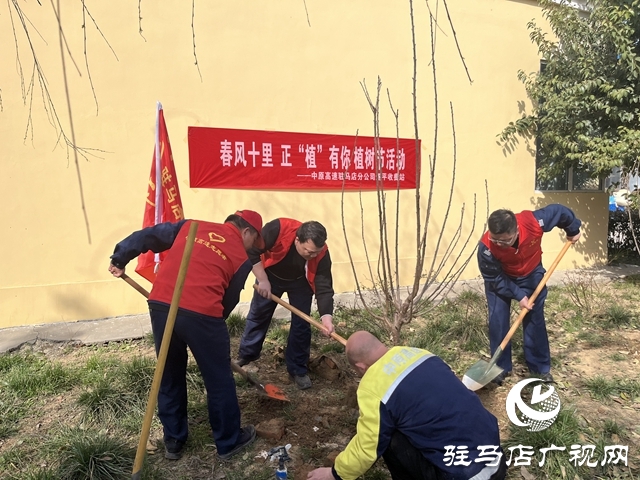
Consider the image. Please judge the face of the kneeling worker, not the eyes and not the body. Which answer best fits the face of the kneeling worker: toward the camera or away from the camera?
away from the camera

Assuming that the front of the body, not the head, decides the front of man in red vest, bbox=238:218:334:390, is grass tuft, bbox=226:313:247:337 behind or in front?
behind

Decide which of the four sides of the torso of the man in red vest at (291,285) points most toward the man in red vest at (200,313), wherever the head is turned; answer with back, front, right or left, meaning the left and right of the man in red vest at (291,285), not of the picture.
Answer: right

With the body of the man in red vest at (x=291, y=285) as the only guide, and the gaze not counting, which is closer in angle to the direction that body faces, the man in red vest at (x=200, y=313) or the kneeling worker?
the kneeling worker

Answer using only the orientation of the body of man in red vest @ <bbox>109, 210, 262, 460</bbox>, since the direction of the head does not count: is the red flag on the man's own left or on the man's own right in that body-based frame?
on the man's own left

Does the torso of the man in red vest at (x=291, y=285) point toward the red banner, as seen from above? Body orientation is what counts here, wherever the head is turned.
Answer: no

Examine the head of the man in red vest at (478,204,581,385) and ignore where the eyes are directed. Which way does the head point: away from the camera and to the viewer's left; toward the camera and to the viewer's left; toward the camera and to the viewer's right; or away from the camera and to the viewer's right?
toward the camera and to the viewer's left

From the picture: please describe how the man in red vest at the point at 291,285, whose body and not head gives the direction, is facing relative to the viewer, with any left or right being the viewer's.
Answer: facing the viewer and to the right of the viewer

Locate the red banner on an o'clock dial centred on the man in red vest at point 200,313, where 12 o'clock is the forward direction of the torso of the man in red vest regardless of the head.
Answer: The red banner is roughly at 11 o'clock from the man in red vest.

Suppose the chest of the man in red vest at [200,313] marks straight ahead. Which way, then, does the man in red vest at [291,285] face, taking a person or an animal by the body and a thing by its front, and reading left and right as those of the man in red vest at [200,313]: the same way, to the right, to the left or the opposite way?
to the right

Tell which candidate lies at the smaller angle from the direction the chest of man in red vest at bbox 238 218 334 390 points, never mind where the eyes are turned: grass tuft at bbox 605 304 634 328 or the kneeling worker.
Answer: the kneeling worker

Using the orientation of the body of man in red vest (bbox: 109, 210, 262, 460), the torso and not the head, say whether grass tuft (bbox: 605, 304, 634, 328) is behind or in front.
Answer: in front

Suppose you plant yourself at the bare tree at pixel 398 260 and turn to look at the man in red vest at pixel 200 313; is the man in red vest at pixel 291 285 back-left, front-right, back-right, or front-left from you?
front-right

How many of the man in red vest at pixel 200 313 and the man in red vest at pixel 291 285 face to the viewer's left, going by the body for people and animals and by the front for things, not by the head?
0

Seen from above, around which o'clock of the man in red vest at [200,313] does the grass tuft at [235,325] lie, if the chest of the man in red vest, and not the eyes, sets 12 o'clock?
The grass tuft is roughly at 11 o'clock from the man in red vest.

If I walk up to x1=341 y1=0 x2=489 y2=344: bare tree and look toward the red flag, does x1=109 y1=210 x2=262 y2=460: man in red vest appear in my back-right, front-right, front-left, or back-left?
front-left

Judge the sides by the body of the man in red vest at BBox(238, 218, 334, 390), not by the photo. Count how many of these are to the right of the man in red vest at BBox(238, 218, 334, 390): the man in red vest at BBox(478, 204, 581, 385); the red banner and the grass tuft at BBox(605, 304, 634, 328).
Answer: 0

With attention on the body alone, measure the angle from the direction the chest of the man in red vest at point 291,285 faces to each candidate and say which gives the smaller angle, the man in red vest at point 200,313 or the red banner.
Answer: the man in red vest

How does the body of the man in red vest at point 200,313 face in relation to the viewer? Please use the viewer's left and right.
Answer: facing away from the viewer and to the right of the viewer
